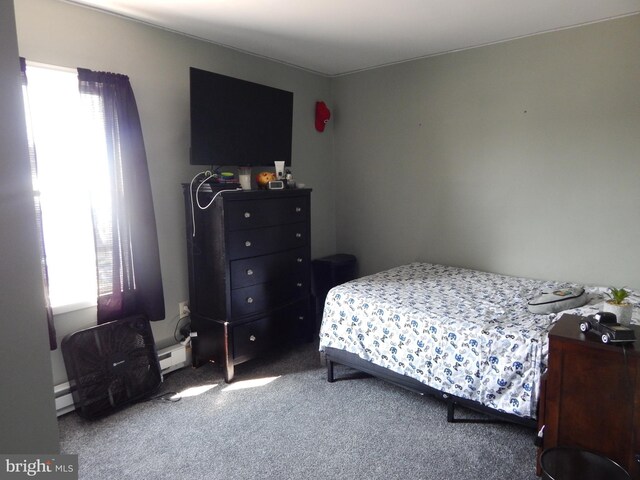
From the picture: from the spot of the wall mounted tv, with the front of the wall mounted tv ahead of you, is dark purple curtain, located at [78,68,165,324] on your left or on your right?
on your right

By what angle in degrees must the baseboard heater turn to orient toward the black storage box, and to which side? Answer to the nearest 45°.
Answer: approximately 45° to its left

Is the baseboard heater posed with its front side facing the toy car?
yes

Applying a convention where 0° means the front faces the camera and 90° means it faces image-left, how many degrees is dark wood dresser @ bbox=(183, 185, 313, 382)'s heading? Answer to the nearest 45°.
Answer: approximately 315°
